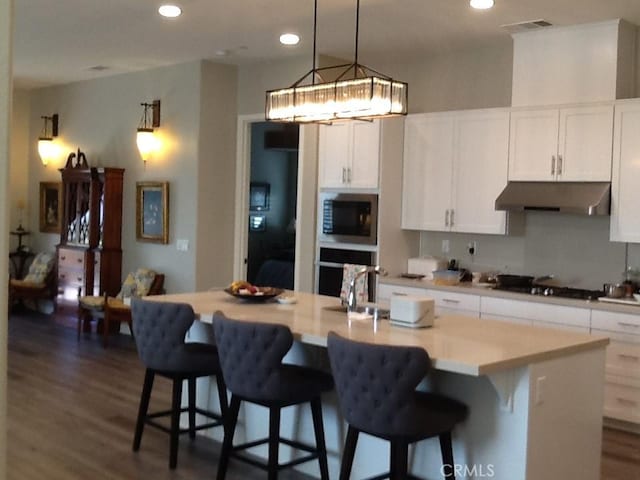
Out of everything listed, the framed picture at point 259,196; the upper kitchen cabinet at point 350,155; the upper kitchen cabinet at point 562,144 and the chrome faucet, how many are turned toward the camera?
3

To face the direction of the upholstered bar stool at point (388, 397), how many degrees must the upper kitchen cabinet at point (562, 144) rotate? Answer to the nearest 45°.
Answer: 0° — it already faces it

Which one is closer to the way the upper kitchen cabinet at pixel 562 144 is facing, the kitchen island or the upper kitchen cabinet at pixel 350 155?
the kitchen island

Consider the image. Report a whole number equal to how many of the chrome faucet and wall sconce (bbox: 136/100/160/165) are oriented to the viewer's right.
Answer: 1

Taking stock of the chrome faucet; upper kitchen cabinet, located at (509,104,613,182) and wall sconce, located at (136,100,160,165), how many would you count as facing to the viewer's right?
1

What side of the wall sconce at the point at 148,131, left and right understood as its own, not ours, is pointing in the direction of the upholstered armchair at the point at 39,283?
right

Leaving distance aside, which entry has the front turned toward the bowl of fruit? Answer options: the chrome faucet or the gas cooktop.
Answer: the gas cooktop

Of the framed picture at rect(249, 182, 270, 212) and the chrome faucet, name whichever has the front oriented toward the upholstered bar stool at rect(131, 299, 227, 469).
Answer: the framed picture
